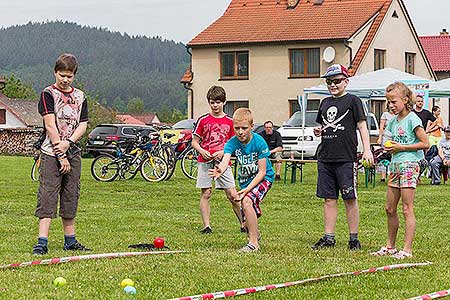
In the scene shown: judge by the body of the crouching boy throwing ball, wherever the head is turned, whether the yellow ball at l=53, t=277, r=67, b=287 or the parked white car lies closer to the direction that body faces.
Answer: the yellow ball

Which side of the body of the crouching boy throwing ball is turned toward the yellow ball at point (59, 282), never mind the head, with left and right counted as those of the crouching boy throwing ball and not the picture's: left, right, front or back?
front

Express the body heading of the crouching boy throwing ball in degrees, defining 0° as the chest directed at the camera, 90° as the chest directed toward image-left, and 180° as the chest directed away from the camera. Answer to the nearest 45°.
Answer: approximately 45°

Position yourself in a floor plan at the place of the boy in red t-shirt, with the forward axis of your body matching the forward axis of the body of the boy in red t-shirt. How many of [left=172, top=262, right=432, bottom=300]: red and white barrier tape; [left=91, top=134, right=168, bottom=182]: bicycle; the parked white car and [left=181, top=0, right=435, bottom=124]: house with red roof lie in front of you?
1

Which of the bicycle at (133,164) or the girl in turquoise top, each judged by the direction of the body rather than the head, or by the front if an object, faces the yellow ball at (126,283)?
the girl in turquoise top

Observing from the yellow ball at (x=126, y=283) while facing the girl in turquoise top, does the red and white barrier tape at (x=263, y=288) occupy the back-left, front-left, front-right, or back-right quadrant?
front-right

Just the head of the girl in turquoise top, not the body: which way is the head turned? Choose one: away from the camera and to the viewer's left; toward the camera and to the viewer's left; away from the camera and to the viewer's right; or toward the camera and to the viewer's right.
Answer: toward the camera and to the viewer's left

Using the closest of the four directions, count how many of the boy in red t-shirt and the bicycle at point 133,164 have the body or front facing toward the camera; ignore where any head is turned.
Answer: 1

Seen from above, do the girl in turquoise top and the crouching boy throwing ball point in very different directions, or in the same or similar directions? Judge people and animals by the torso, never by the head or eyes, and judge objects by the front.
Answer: same or similar directions

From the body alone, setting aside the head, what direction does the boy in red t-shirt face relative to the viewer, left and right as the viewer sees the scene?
facing the viewer
